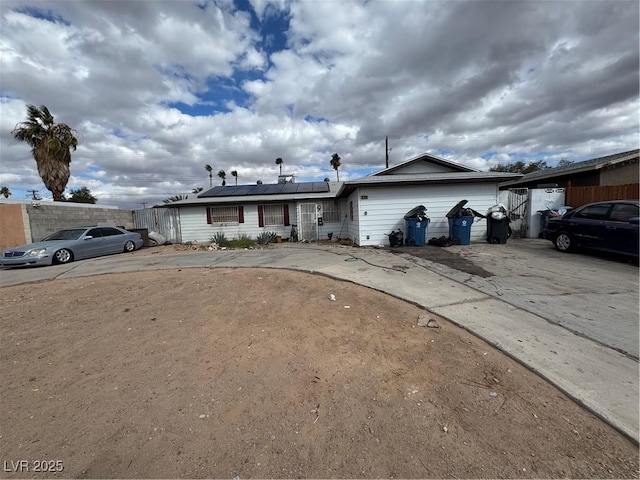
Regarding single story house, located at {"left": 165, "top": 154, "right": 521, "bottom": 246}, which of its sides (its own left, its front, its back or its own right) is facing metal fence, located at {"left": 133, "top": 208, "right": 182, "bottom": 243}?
right

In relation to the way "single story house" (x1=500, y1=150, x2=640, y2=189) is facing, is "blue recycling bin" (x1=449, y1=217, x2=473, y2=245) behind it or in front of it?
in front

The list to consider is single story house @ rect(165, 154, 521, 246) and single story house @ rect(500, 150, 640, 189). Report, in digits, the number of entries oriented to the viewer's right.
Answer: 0

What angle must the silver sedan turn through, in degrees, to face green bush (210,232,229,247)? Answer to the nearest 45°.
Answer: approximately 135° to its left

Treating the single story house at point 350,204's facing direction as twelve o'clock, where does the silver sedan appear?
The silver sedan is roughly at 2 o'clock from the single story house.

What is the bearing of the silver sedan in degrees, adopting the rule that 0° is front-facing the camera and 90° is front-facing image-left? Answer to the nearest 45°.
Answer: approximately 45°

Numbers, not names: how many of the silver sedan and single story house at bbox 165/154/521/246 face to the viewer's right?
0
